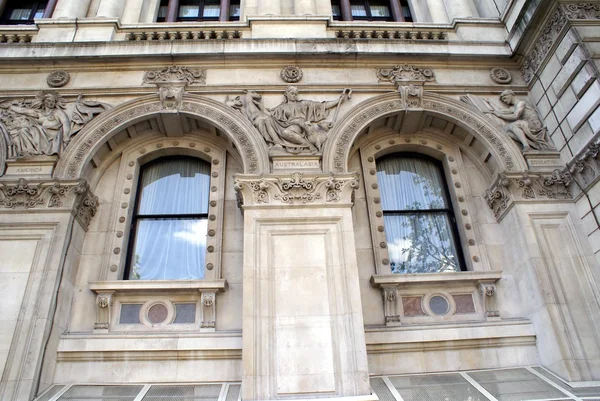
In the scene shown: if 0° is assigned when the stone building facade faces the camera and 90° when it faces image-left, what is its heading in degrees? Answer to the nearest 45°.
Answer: approximately 0°
